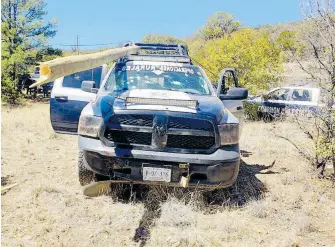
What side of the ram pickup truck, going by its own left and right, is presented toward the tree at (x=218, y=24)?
back

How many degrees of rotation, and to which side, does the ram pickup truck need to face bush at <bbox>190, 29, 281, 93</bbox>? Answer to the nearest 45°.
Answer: approximately 180°

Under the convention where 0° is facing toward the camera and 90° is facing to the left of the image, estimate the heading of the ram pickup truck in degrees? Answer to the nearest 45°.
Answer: approximately 0°

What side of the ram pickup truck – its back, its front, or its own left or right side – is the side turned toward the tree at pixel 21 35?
back

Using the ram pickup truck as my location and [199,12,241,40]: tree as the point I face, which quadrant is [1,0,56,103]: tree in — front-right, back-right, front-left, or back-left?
front-left
